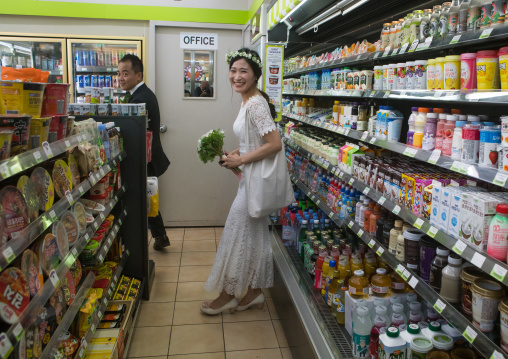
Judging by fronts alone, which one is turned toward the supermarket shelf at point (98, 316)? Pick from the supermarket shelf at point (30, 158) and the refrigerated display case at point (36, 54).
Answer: the refrigerated display case

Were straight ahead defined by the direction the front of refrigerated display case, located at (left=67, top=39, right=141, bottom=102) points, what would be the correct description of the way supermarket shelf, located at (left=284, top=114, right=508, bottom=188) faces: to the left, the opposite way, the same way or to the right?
to the right

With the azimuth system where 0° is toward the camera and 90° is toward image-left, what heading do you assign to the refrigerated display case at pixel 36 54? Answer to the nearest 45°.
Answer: approximately 0°

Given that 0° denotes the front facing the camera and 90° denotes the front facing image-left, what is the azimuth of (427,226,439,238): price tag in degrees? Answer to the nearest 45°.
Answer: approximately 45°

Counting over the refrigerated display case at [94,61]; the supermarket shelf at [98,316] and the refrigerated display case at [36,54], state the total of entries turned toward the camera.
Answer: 2
